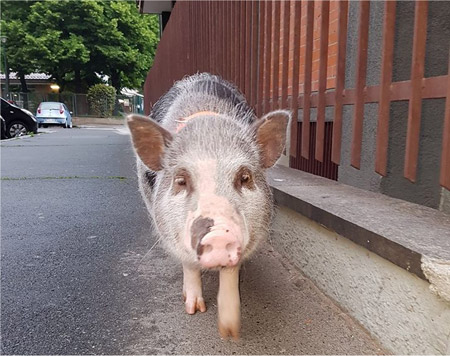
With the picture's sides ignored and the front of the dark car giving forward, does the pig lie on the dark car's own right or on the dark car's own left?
on the dark car's own right

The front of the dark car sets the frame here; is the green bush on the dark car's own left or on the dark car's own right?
on the dark car's own left

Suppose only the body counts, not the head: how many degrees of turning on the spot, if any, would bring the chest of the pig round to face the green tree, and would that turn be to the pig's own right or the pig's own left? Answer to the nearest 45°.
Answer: approximately 135° to the pig's own right

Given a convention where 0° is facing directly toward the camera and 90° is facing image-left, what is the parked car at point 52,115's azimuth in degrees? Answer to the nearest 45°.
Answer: approximately 180°

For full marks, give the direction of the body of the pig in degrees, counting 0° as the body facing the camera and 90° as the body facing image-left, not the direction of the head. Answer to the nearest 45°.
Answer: approximately 0°

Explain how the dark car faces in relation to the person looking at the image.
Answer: facing to the right of the viewer

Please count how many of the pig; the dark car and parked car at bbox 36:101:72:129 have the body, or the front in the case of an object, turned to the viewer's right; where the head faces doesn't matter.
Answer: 1
